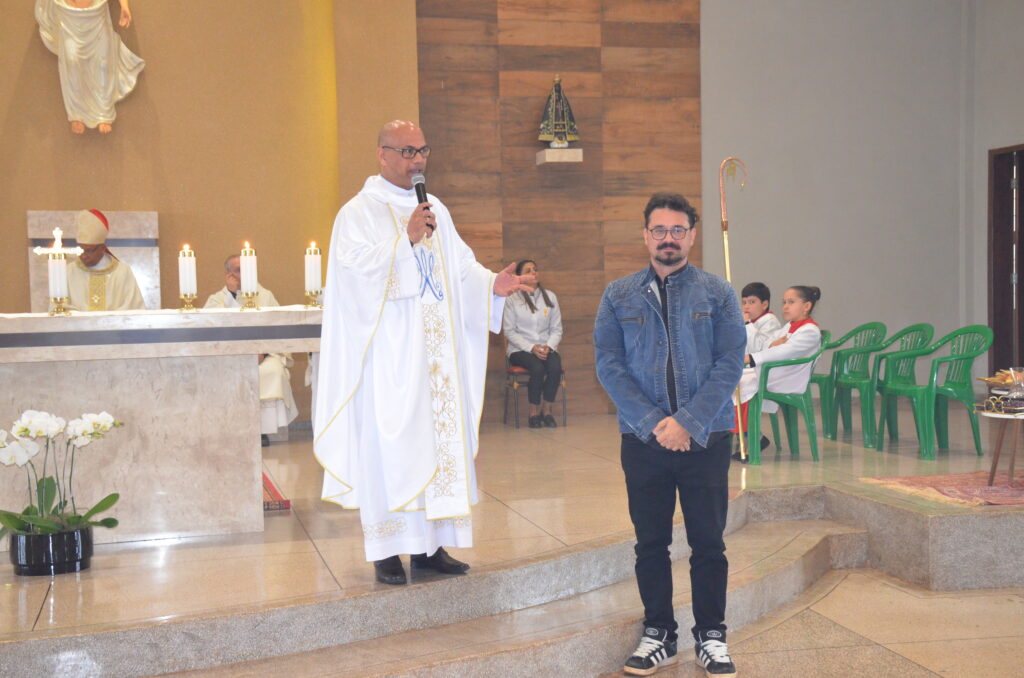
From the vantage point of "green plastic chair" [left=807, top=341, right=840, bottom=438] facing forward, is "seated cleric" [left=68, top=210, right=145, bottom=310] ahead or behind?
ahead

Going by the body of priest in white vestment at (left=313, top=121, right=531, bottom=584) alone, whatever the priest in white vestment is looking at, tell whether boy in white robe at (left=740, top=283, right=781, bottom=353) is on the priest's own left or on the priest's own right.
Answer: on the priest's own left

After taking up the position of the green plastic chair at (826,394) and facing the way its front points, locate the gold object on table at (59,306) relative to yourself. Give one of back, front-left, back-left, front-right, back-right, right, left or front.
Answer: front-left

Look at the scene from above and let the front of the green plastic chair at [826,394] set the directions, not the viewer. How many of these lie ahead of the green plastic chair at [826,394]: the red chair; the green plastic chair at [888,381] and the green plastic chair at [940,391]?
1

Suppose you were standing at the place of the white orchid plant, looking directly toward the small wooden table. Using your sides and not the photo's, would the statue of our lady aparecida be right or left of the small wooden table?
left

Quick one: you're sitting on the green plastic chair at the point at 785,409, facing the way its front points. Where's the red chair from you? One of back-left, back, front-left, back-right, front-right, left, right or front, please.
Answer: front-right

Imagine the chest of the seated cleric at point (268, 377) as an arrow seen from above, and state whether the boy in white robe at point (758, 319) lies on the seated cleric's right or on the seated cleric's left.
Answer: on the seated cleric's left

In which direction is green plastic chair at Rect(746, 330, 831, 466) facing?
to the viewer's left

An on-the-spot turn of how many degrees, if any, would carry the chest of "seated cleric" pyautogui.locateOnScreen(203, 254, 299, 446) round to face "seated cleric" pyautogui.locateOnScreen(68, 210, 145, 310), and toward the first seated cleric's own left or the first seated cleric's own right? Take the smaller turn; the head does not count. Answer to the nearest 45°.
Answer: approximately 45° to the first seated cleric's own right

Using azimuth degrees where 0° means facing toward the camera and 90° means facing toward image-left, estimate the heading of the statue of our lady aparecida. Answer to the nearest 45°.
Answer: approximately 0°

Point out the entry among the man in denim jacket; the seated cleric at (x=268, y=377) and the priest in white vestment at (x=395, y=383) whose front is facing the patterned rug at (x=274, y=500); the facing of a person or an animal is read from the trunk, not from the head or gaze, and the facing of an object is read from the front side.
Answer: the seated cleric
